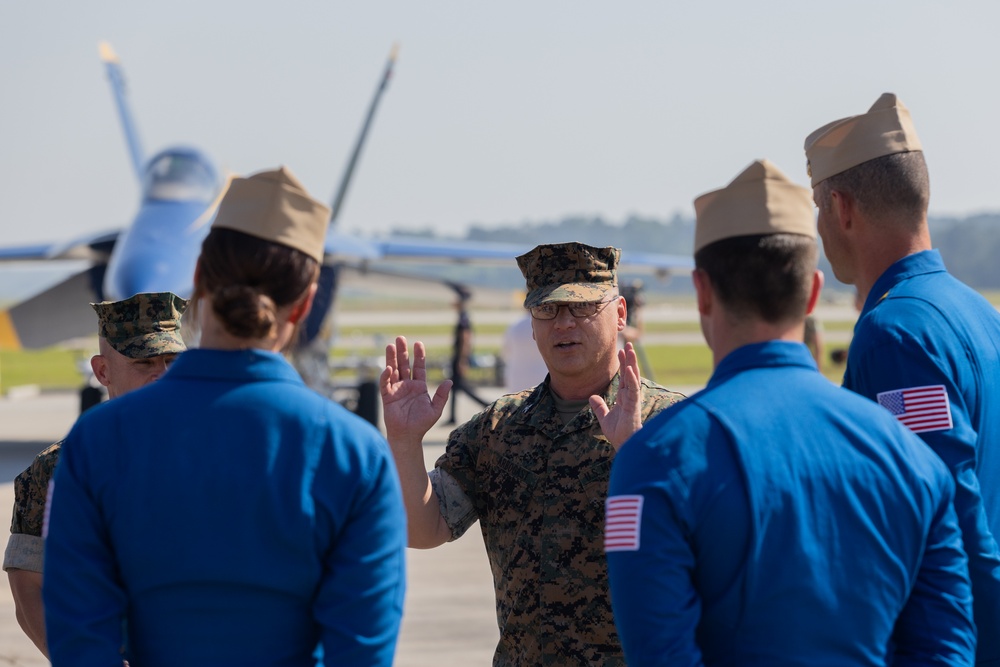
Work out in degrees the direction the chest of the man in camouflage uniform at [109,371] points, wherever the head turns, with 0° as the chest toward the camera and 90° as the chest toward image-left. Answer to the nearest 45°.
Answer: approximately 315°

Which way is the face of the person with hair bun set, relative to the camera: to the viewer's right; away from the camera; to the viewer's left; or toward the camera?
away from the camera

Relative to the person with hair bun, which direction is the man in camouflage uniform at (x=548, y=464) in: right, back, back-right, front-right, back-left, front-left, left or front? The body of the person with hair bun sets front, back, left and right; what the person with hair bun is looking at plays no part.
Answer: front-right

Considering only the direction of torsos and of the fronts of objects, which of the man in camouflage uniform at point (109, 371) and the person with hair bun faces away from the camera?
the person with hair bun

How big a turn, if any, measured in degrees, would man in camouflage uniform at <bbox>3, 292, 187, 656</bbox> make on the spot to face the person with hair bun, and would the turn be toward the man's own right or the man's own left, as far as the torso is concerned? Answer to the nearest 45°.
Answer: approximately 45° to the man's own right

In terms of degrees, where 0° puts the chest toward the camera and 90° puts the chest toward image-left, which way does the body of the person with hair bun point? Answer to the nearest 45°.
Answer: approximately 180°
